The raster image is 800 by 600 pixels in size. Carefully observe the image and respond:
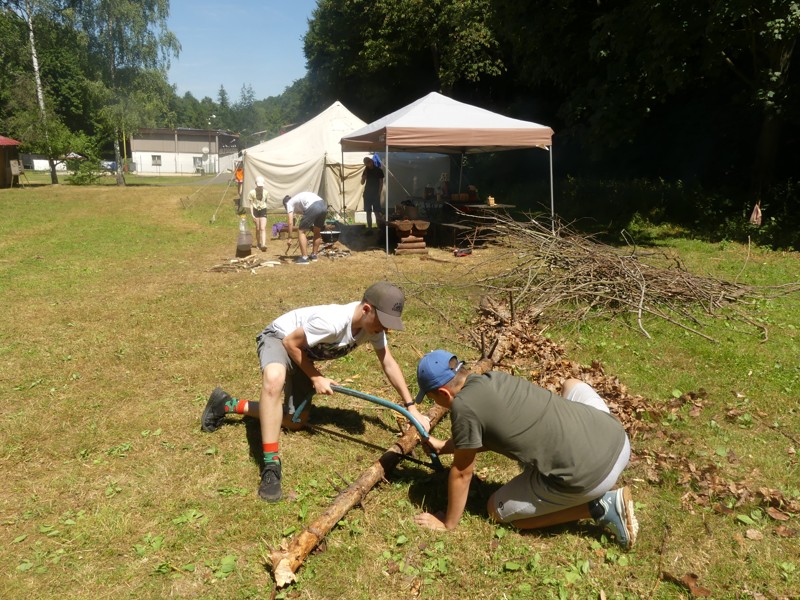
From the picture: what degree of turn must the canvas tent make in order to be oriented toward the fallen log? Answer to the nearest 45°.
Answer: approximately 45° to its right

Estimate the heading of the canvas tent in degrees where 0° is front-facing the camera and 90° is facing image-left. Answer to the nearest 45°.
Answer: approximately 315°

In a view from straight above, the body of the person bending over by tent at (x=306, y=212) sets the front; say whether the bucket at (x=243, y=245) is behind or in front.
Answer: in front

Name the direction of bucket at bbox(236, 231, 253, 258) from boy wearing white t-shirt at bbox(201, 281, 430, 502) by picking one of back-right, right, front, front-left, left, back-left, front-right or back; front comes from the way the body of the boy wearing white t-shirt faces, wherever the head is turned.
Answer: back-left

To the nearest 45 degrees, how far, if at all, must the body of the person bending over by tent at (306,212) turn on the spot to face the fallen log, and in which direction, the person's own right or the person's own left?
approximately 90° to the person's own left

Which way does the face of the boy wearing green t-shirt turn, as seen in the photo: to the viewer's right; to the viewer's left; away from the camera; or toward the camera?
to the viewer's left

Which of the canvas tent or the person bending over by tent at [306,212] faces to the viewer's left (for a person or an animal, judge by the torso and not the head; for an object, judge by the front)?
the person bending over by tent

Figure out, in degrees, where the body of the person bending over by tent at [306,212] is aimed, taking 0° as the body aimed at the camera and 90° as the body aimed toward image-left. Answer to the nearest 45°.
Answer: approximately 90°

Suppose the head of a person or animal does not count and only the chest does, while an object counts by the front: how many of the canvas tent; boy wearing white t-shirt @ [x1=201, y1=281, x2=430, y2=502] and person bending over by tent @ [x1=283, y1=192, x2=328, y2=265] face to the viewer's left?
1

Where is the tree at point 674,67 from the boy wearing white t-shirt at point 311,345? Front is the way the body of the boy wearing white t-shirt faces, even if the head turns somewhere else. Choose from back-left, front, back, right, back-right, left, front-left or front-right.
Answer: left

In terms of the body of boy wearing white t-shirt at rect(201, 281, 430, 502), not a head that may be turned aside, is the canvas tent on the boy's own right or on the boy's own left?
on the boy's own left

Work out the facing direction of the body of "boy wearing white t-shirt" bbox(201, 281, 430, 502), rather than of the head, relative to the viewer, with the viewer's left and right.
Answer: facing the viewer and to the right of the viewer
